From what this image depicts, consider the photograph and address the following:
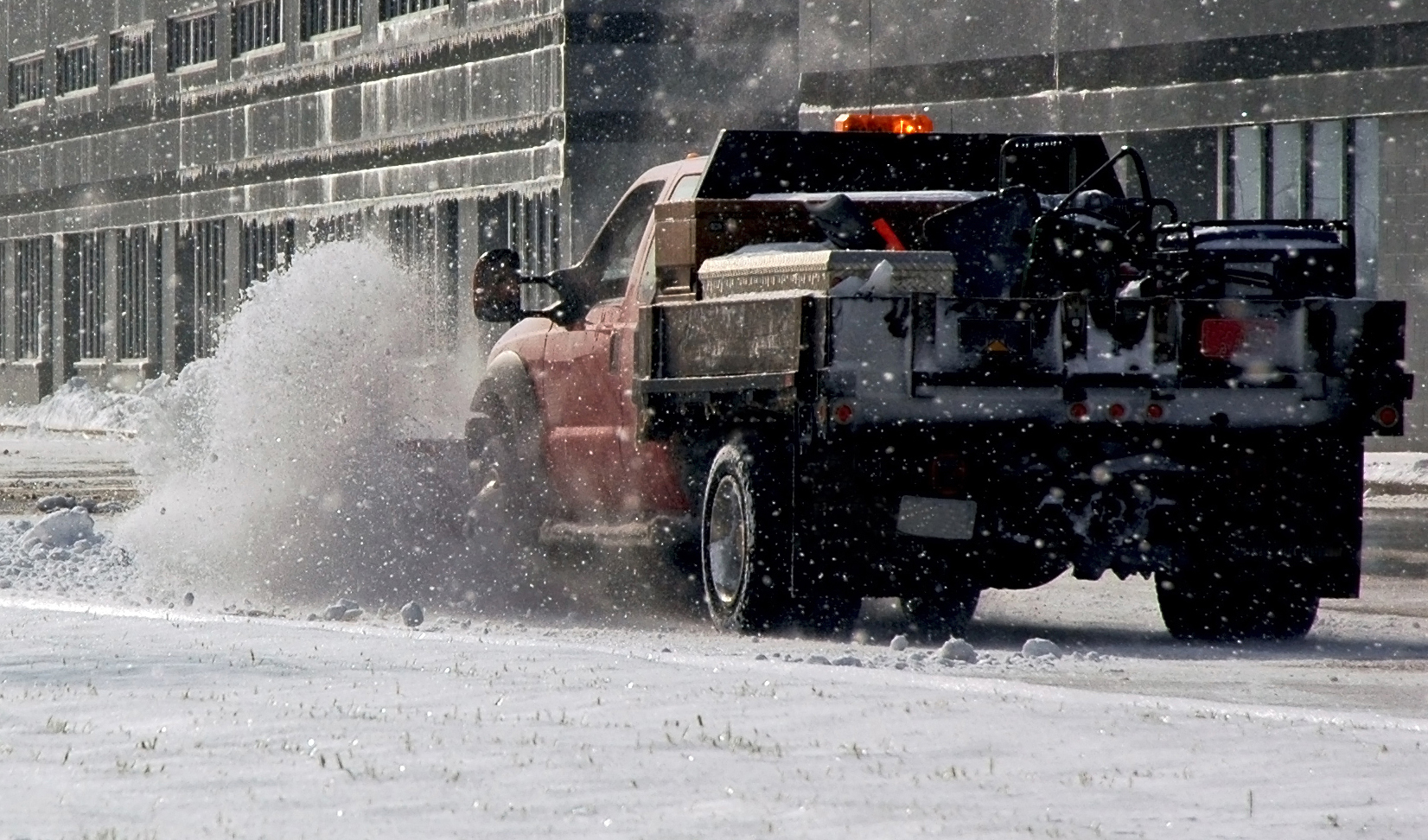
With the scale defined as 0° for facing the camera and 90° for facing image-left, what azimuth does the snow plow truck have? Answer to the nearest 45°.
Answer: approximately 135°

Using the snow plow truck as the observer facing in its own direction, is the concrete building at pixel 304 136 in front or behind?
in front

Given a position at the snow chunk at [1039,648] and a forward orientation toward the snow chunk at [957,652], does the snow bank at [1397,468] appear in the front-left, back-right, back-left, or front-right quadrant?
back-right

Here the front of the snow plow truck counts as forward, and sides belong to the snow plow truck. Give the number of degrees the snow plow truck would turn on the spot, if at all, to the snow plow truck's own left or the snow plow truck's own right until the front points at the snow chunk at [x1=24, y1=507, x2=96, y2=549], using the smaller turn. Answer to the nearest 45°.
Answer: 0° — it already faces it

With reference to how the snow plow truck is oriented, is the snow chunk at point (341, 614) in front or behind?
in front
